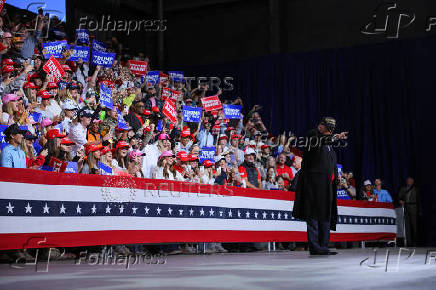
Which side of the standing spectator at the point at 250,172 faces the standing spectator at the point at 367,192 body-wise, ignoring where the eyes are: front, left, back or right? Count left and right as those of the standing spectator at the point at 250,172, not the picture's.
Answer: left

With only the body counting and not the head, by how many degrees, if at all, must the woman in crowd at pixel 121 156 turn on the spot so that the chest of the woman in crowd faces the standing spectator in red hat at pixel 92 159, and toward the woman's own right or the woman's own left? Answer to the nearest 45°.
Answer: approximately 90° to the woman's own right

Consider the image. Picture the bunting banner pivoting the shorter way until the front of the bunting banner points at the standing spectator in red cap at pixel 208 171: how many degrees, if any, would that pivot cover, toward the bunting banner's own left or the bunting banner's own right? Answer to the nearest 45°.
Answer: approximately 135° to the bunting banner's own left

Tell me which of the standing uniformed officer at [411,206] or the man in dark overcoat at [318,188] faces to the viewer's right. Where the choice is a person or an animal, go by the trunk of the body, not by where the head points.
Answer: the man in dark overcoat

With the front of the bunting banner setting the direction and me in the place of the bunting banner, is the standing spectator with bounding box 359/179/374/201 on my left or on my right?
on my left

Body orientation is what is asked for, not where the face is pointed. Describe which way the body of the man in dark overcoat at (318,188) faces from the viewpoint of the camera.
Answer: to the viewer's right

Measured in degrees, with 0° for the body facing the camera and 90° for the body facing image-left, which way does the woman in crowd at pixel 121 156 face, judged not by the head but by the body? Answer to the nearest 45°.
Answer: approximately 315°

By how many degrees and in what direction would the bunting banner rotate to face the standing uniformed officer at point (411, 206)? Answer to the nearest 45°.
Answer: approximately 90° to its left
